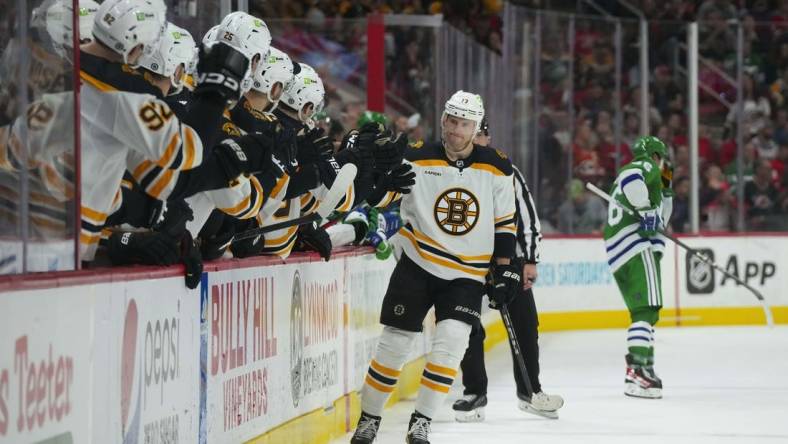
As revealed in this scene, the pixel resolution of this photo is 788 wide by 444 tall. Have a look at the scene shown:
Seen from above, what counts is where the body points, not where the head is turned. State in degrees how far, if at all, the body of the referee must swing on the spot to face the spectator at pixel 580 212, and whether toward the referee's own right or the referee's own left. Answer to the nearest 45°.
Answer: approximately 180°

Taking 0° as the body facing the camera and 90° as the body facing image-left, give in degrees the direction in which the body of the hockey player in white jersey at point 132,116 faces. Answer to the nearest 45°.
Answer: approximately 225°

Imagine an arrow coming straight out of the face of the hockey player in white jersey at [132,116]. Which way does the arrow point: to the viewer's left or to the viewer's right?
to the viewer's right

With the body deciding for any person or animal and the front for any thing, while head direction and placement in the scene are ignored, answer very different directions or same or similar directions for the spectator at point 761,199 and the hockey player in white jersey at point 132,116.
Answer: very different directions

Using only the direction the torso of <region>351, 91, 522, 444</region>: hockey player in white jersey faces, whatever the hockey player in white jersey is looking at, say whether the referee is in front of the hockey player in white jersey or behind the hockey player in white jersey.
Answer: behind

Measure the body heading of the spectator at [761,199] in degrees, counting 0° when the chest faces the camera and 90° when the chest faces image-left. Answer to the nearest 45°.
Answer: approximately 0°
